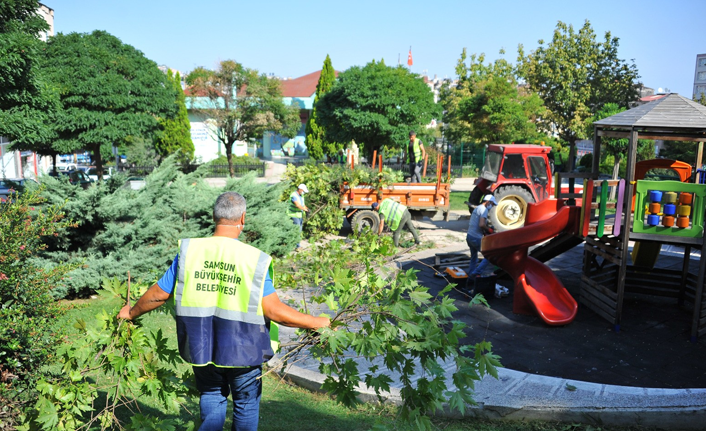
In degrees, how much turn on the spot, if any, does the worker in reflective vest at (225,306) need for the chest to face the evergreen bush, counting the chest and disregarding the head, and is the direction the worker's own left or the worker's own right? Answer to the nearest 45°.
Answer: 0° — they already face it

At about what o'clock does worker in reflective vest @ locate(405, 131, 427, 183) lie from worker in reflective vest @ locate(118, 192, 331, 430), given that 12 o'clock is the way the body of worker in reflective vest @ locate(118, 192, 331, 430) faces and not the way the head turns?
worker in reflective vest @ locate(405, 131, 427, 183) is roughly at 1 o'clock from worker in reflective vest @ locate(118, 192, 331, 430).

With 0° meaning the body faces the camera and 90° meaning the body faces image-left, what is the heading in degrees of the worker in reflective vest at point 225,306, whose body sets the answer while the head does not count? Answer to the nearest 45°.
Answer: approximately 180°

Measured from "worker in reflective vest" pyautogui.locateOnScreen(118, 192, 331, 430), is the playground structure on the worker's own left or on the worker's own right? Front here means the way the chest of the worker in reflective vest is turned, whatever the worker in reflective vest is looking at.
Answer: on the worker's own right

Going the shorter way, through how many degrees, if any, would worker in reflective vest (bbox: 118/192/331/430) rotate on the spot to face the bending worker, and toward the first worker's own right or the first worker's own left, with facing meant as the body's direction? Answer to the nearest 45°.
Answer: approximately 45° to the first worker's own right

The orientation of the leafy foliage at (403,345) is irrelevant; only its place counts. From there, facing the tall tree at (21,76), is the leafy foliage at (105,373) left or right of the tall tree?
left

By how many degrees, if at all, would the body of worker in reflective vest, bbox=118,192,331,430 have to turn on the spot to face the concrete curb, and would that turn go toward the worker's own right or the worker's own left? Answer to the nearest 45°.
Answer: approximately 90° to the worker's own right
